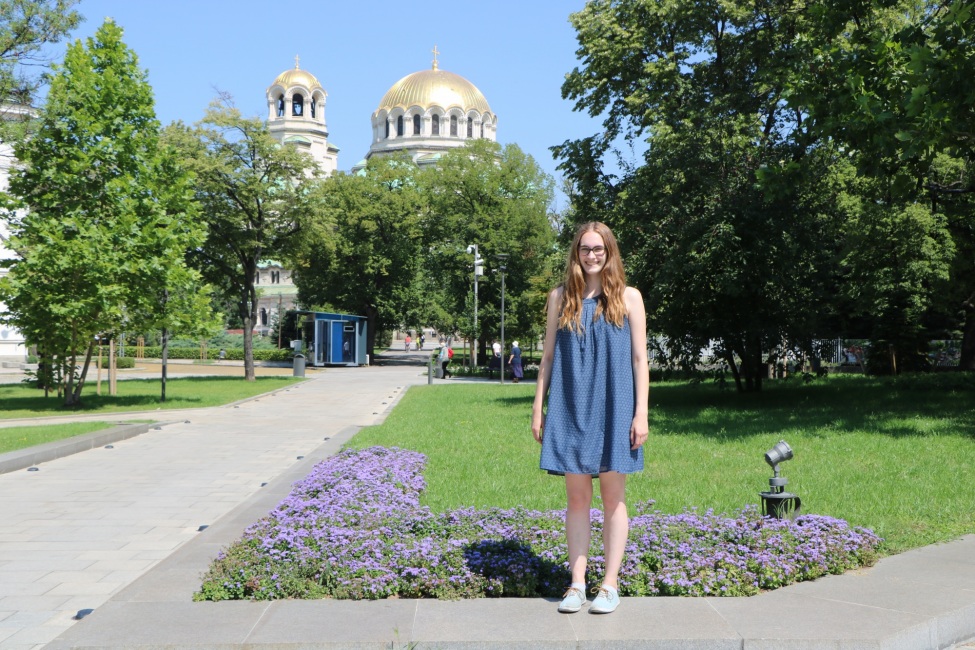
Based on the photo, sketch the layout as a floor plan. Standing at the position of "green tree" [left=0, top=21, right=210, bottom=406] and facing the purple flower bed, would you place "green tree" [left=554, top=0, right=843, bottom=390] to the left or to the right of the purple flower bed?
left

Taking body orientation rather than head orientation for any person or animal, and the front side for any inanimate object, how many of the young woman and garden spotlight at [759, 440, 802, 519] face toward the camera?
1

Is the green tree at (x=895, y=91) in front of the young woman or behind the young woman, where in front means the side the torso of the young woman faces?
behind

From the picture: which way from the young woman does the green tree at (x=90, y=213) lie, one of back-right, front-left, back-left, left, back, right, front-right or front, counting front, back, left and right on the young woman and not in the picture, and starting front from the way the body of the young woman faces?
back-right

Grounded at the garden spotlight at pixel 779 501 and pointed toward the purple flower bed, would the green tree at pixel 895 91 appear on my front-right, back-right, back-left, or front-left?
back-right

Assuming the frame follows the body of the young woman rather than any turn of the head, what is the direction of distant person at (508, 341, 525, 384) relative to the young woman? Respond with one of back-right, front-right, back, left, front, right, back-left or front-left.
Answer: back

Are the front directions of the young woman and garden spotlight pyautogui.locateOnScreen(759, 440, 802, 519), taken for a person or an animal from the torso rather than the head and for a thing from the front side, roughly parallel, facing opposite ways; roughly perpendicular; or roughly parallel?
roughly perpendicular

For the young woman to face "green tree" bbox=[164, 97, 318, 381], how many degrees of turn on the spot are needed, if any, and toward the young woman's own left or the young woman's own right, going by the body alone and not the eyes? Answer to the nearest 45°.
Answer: approximately 135° to the young woman's own right
